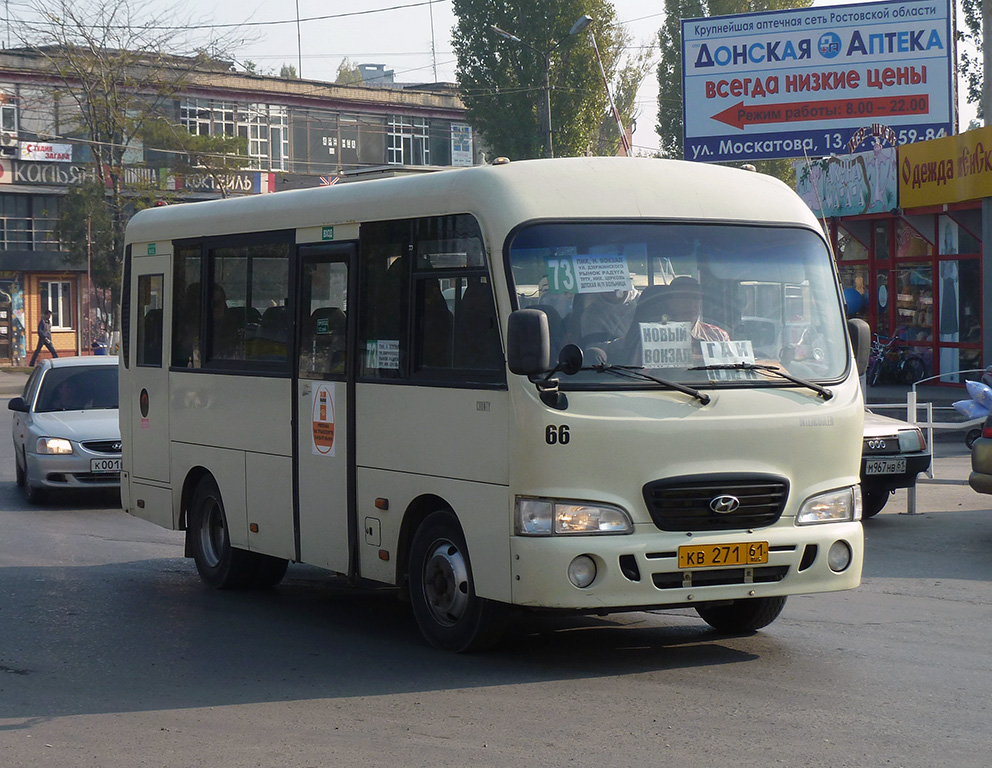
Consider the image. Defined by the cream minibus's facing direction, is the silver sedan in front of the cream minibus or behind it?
behind

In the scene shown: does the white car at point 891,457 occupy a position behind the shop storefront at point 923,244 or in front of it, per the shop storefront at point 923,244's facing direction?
in front

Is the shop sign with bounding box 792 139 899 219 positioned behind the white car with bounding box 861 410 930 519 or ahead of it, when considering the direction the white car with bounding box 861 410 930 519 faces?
behind

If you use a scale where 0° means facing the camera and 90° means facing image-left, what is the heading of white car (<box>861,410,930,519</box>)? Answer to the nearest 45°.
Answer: approximately 315°

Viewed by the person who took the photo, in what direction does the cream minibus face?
facing the viewer and to the right of the viewer

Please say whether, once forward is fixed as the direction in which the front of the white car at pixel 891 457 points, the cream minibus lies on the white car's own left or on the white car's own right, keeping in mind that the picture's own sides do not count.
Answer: on the white car's own right

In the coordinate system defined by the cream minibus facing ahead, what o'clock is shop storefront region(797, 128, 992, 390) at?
The shop storefront is roughly at 8 o'clock from the cream minibus.

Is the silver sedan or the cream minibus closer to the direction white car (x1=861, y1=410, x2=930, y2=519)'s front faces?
the cream minibus

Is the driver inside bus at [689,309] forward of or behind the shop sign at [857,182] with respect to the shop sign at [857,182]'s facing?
forward

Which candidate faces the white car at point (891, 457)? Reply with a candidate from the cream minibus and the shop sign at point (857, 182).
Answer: the shop sign

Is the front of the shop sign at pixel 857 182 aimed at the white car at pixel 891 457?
yes
